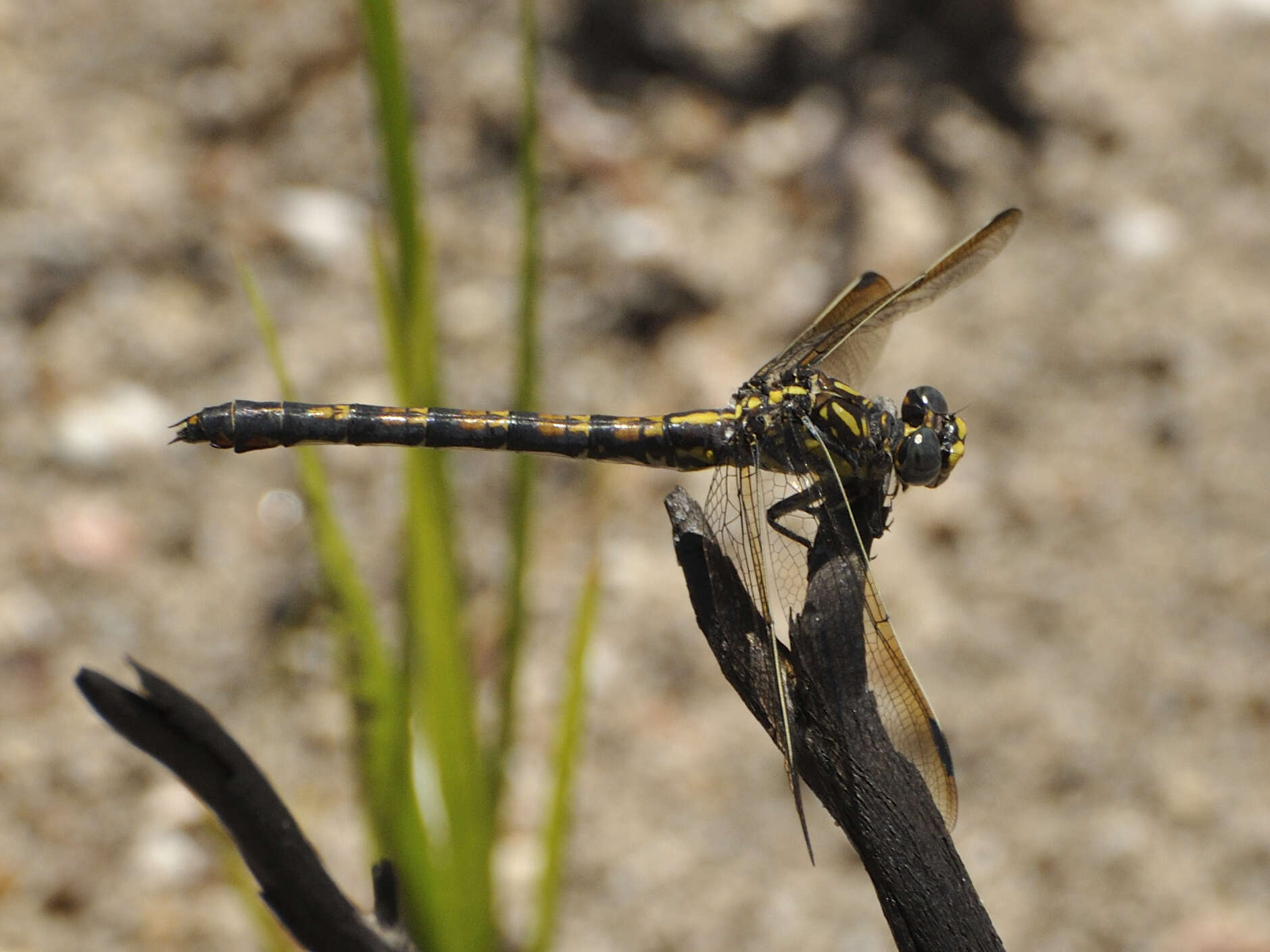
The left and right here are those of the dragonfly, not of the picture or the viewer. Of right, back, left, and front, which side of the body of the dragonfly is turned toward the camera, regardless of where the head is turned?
right
